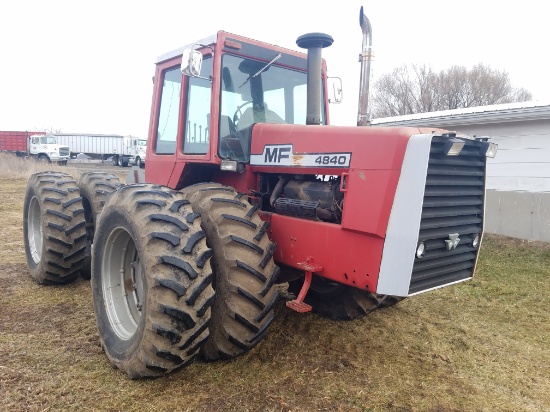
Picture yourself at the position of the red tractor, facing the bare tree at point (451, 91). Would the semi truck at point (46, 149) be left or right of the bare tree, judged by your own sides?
left

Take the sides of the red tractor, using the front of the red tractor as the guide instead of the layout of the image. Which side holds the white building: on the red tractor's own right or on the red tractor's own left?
on the red tractor's own left

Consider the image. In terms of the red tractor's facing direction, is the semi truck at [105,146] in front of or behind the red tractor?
behind

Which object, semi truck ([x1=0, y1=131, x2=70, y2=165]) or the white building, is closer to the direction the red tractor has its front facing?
the white building

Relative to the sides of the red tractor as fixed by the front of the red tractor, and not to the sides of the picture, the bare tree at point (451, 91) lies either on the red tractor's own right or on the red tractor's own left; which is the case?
on the red tractor's own left

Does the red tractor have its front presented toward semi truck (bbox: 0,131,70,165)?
no
